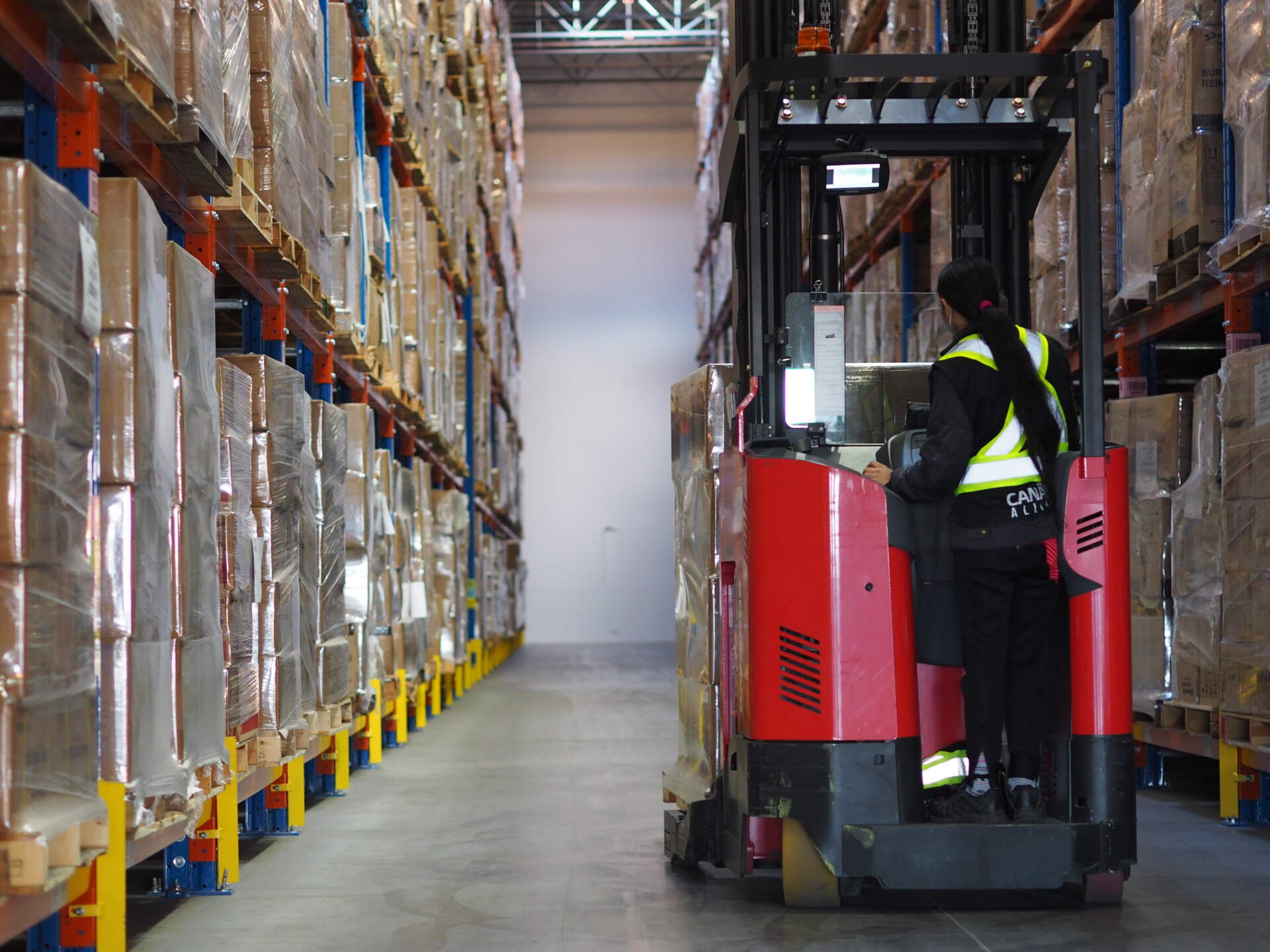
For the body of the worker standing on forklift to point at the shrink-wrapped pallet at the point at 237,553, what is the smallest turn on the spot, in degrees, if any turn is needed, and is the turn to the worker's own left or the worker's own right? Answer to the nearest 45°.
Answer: approximately 45° to the worker's own left

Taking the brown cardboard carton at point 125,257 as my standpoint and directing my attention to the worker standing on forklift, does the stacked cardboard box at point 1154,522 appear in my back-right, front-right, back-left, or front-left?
front-left

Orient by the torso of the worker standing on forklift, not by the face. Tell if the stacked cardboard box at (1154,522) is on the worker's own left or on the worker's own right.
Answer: on the worker's own right

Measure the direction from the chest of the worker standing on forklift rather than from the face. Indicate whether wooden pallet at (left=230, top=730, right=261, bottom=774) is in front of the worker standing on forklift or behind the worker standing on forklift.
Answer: in front

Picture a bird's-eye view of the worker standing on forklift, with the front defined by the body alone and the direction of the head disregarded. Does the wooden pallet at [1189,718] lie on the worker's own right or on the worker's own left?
on the worker's own right

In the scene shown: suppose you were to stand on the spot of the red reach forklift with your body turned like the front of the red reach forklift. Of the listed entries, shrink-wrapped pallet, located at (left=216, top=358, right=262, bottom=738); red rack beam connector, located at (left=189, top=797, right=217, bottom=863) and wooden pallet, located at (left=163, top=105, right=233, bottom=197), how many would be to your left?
3

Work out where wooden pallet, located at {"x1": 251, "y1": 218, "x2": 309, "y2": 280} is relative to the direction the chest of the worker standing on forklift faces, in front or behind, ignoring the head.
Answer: in front

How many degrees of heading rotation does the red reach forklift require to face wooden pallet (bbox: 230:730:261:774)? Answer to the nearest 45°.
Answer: approximately 90° to its left

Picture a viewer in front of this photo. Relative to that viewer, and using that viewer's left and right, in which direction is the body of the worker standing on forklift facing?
facing away from the viewer and to the left of the viewer

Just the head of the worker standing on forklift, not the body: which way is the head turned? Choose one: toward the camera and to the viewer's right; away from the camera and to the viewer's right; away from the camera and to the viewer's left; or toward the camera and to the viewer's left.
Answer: away from the camera and to the viewer's left

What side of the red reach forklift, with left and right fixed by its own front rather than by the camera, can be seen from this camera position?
back

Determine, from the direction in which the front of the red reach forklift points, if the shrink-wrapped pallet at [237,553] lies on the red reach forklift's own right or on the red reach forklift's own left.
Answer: on the red reach forklift's own left

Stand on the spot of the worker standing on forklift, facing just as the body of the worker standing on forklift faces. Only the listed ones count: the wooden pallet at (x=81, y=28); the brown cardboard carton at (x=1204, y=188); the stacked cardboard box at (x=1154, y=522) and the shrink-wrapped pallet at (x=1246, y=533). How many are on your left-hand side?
1

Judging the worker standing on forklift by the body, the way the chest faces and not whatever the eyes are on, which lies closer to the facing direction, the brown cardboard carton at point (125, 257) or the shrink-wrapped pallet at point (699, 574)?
the shrink-wrapped pallet

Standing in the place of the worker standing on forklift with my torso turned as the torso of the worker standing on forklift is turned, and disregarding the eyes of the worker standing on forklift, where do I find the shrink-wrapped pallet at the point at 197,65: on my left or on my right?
on my left
